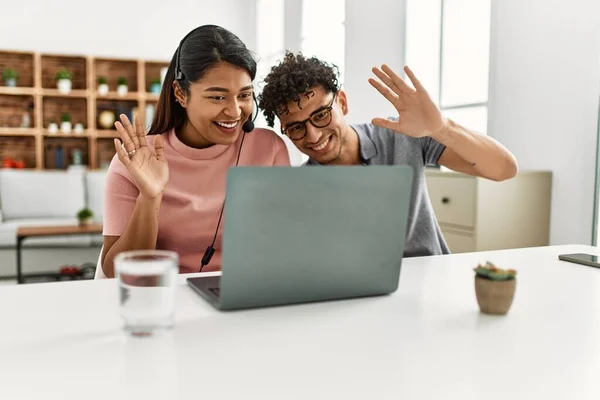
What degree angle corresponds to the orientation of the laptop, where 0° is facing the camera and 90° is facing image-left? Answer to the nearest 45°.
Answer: approximately 135°

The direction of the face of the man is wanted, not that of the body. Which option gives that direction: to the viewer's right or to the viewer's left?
to the viewer's left

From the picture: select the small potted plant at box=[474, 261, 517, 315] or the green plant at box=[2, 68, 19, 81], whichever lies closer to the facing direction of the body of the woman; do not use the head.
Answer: the small potted plant

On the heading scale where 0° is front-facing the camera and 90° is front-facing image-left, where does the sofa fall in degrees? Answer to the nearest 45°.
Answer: approximately 0°

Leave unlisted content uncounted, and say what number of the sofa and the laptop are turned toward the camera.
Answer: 1

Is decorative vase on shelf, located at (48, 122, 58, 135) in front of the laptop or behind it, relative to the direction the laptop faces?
in front

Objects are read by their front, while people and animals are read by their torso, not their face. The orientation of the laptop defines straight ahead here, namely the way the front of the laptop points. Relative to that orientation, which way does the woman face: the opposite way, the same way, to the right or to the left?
the opposite way

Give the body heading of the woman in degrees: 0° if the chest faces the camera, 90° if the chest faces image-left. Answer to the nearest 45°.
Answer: approximately 315°

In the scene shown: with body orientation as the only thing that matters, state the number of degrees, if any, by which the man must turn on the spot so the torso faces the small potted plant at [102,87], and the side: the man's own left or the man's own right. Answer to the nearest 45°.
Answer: approximately 90° to the man's own right

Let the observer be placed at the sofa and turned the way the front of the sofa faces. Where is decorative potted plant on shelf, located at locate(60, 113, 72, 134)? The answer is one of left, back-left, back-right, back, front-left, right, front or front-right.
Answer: back

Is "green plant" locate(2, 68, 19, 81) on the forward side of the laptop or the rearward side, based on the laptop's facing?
on the forward side
